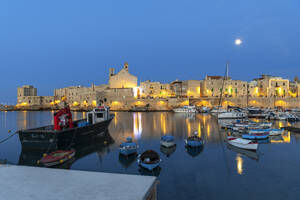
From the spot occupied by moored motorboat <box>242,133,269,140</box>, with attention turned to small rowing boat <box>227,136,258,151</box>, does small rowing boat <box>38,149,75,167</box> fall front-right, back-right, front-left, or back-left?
front-right

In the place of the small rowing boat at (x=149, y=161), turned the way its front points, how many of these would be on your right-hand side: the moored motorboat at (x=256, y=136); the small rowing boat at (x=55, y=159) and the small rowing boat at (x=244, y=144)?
1

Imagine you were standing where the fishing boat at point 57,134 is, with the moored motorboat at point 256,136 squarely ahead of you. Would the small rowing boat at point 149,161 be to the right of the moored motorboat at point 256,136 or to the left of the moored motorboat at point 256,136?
right

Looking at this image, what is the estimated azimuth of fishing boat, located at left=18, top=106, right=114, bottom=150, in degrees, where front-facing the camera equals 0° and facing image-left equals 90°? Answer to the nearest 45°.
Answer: approximately 225°

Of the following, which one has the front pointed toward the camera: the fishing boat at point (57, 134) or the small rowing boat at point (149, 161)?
the small rowing boat

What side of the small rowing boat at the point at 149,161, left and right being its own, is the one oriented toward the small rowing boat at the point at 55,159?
right

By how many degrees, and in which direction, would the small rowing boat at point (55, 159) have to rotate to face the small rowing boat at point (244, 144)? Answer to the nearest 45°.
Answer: approximately 135° to its left

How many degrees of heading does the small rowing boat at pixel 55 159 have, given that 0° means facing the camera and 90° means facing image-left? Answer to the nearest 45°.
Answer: approximately 45°

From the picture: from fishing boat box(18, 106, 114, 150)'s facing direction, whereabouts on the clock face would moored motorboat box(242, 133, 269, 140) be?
The moored motorboat is roughly at 2 o'clock from the fishing boat.

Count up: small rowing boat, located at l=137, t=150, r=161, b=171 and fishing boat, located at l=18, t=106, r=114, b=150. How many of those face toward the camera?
1
